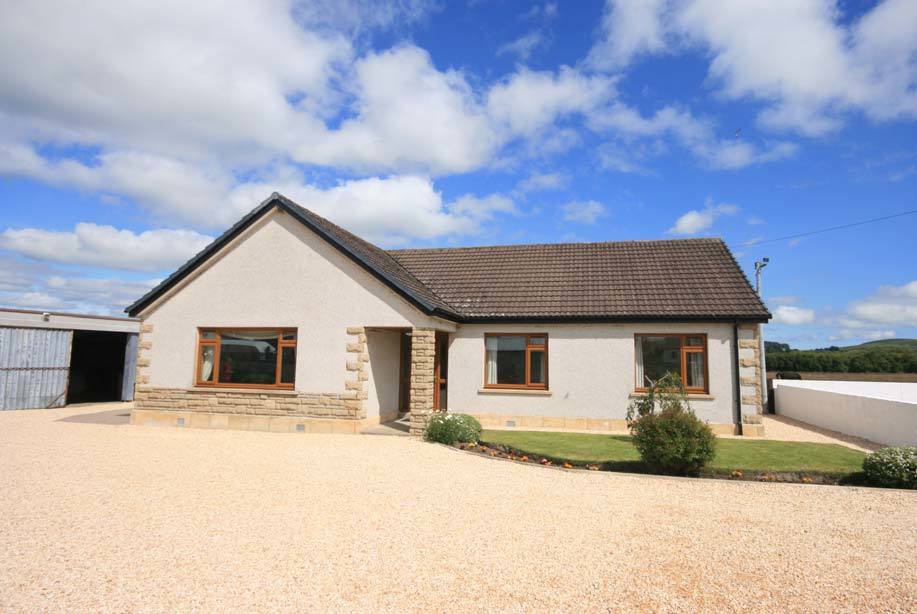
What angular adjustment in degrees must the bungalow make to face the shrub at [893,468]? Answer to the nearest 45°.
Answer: approximately 45° to its left

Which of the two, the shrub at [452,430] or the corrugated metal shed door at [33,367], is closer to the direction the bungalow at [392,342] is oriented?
the shrub

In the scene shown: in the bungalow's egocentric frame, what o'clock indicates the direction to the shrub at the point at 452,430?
The shrub is roughly at 11 o'clock from the bungalow.

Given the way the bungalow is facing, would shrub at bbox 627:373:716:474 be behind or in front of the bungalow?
in front

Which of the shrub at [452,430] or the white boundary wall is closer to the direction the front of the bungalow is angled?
the shrub

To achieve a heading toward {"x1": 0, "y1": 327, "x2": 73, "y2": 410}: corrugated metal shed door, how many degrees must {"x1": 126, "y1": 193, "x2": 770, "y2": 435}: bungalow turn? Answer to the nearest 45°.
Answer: approximately 90° to its right

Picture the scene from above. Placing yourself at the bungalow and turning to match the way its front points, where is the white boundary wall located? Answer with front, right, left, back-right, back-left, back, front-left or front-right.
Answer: left

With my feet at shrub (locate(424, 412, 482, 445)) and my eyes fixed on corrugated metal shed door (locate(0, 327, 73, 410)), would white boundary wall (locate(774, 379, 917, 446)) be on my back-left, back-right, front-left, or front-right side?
back-right

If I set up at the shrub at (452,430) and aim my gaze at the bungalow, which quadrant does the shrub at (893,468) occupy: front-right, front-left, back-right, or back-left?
back-right

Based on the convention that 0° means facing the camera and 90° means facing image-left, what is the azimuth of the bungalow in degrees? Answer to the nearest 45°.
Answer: approximately 0°

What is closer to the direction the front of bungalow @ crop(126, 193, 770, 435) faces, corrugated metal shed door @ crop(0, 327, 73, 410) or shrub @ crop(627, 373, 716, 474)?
the shrub
